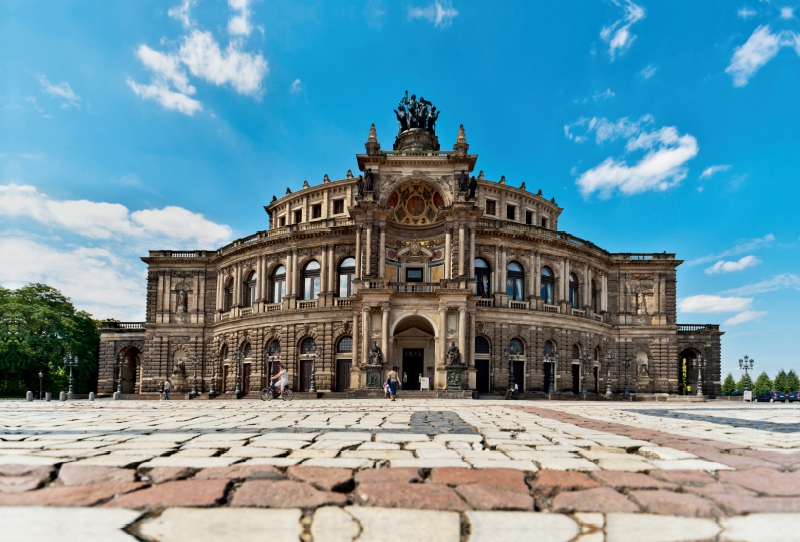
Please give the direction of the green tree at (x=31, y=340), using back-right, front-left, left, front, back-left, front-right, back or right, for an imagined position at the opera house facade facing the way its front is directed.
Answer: right

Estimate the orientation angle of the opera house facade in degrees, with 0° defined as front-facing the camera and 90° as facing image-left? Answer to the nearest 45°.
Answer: approximately 0°
